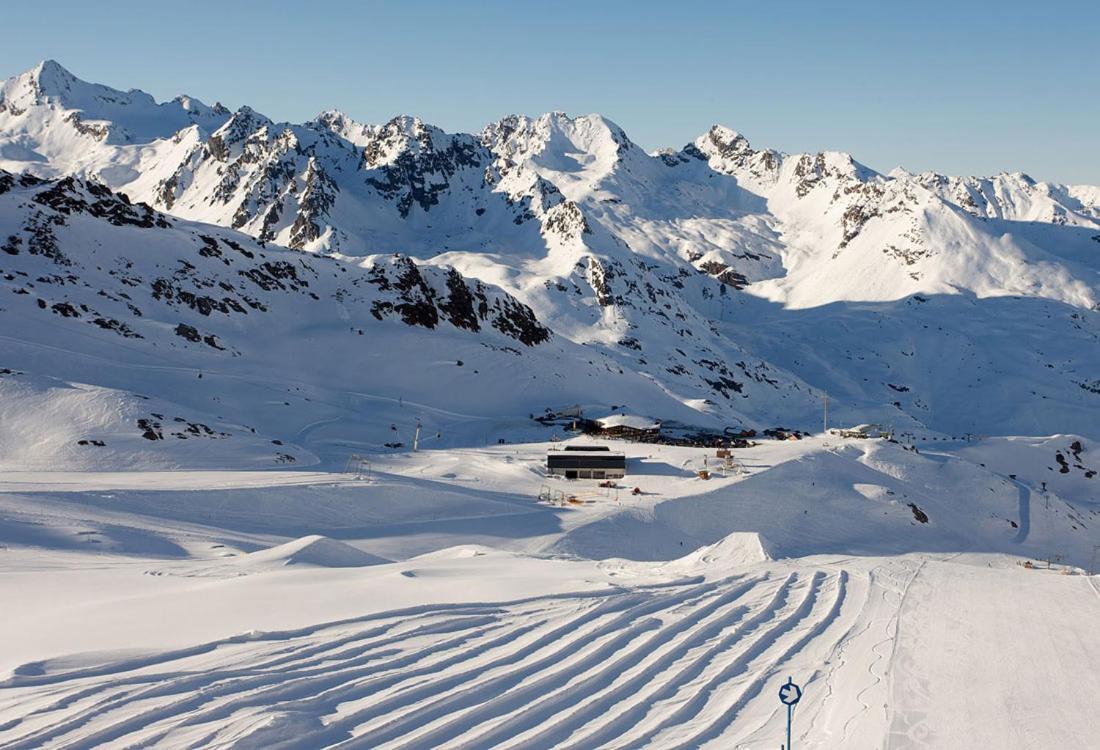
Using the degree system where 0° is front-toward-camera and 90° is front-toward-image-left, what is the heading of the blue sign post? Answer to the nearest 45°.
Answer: approximately 0°

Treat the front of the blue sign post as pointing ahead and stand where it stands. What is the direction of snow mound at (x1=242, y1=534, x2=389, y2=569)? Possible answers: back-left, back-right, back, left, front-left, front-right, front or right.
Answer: back-right

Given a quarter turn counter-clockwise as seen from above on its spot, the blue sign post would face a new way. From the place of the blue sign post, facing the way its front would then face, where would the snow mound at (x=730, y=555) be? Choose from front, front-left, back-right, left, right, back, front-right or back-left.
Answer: left
